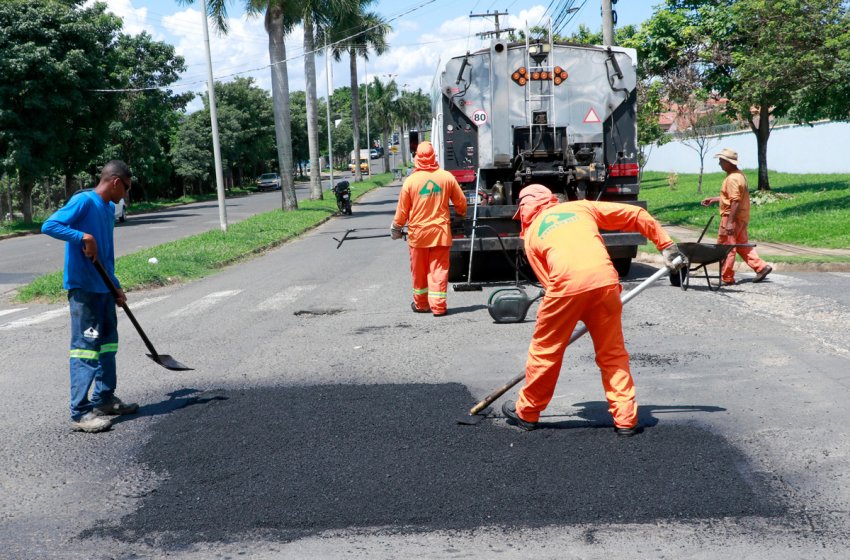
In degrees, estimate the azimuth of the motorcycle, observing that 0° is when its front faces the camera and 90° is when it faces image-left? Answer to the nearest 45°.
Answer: approximately 180°

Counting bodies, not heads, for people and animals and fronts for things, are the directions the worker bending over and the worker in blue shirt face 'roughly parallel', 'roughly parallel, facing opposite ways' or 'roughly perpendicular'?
roughly perpendicular

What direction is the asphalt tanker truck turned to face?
away from the camera

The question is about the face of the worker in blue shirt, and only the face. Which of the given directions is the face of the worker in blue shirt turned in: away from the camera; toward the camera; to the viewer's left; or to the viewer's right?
to the viewer's right

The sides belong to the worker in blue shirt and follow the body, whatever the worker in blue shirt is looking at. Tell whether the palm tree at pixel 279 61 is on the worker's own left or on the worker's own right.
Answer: on the worker's own left

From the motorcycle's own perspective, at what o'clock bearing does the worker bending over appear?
The worker bending over is roughly at 6 o'clock from the motorcycle.

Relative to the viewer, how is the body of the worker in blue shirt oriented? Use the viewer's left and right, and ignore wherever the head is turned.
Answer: facing to the right of the viewer

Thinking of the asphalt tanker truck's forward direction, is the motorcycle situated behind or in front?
in front

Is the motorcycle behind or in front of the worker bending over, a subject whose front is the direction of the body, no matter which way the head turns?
in front

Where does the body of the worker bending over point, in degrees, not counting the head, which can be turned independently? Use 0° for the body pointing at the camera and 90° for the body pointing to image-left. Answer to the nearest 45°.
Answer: approximately 135°
